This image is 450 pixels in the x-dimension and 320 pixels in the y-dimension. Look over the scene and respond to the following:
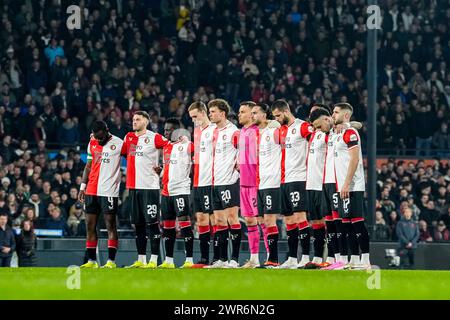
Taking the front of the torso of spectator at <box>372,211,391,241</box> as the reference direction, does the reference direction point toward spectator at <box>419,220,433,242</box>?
no

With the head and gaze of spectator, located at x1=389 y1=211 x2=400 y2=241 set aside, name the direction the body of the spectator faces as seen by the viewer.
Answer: toward the camera

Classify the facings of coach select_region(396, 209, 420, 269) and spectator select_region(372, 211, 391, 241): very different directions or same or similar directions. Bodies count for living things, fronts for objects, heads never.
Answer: same or similar directions

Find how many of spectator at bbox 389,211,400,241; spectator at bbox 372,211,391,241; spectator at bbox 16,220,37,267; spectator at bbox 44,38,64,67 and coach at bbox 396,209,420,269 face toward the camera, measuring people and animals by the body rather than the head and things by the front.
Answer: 5

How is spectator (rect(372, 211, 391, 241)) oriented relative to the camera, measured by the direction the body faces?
toward the camera

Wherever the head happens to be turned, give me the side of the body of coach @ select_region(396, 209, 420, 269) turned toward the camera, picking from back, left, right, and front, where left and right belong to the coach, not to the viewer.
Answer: front

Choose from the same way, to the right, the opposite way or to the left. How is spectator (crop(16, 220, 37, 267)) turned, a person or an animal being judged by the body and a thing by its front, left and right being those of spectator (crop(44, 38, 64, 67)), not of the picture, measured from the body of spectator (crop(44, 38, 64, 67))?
the same way

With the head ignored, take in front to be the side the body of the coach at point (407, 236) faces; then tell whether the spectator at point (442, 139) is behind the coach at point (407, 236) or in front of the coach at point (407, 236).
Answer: behind

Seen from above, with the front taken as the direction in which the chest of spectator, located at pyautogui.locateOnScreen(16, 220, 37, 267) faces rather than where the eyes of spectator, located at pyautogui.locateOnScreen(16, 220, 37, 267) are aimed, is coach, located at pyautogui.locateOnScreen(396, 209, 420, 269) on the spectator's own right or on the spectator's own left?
on the spectator's own left
